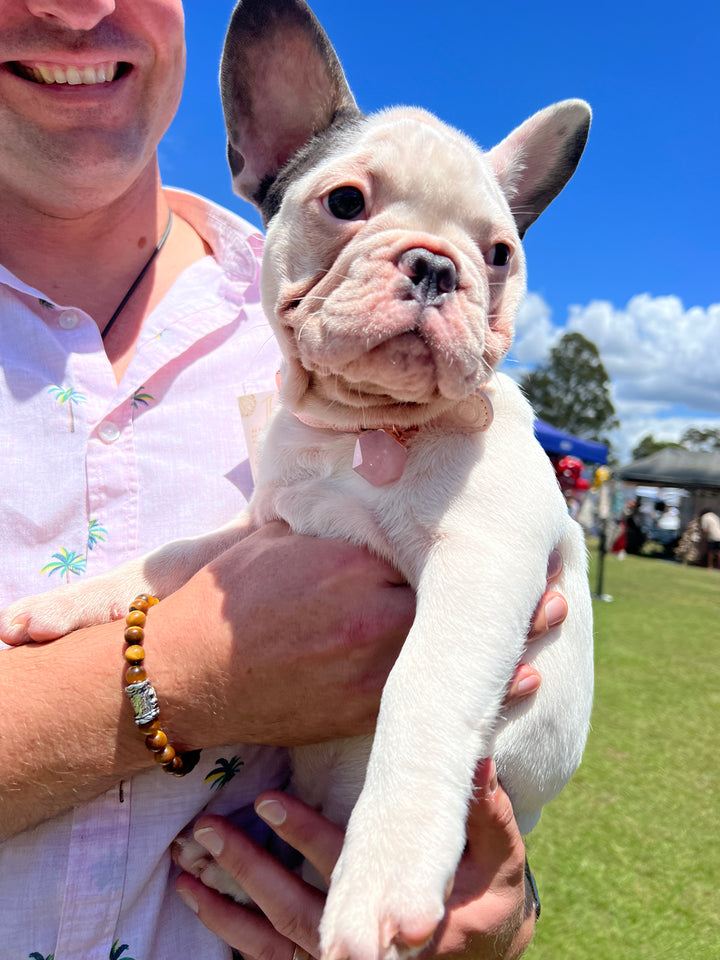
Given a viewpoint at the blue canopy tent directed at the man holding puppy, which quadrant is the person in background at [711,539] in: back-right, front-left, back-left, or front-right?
back-left

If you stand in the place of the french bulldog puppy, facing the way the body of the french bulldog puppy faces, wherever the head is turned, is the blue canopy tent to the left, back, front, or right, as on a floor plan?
back

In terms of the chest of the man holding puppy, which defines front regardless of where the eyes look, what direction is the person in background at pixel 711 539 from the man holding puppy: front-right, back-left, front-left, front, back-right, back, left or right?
back-left

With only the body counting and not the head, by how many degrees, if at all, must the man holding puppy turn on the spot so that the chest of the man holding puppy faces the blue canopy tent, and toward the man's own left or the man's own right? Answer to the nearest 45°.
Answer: approximately 135° to the man's own left

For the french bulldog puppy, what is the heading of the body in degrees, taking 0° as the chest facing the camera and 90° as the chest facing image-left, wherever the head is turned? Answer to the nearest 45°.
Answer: approximately 0°

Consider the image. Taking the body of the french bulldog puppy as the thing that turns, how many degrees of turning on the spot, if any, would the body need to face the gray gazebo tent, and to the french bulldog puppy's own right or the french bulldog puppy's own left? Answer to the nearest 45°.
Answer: approximately 135° to the french bulldog puppy's own left

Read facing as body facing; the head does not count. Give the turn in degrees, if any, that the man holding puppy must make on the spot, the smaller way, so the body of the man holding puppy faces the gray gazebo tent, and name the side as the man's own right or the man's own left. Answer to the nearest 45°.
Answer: approximately 135° to the man's own left
